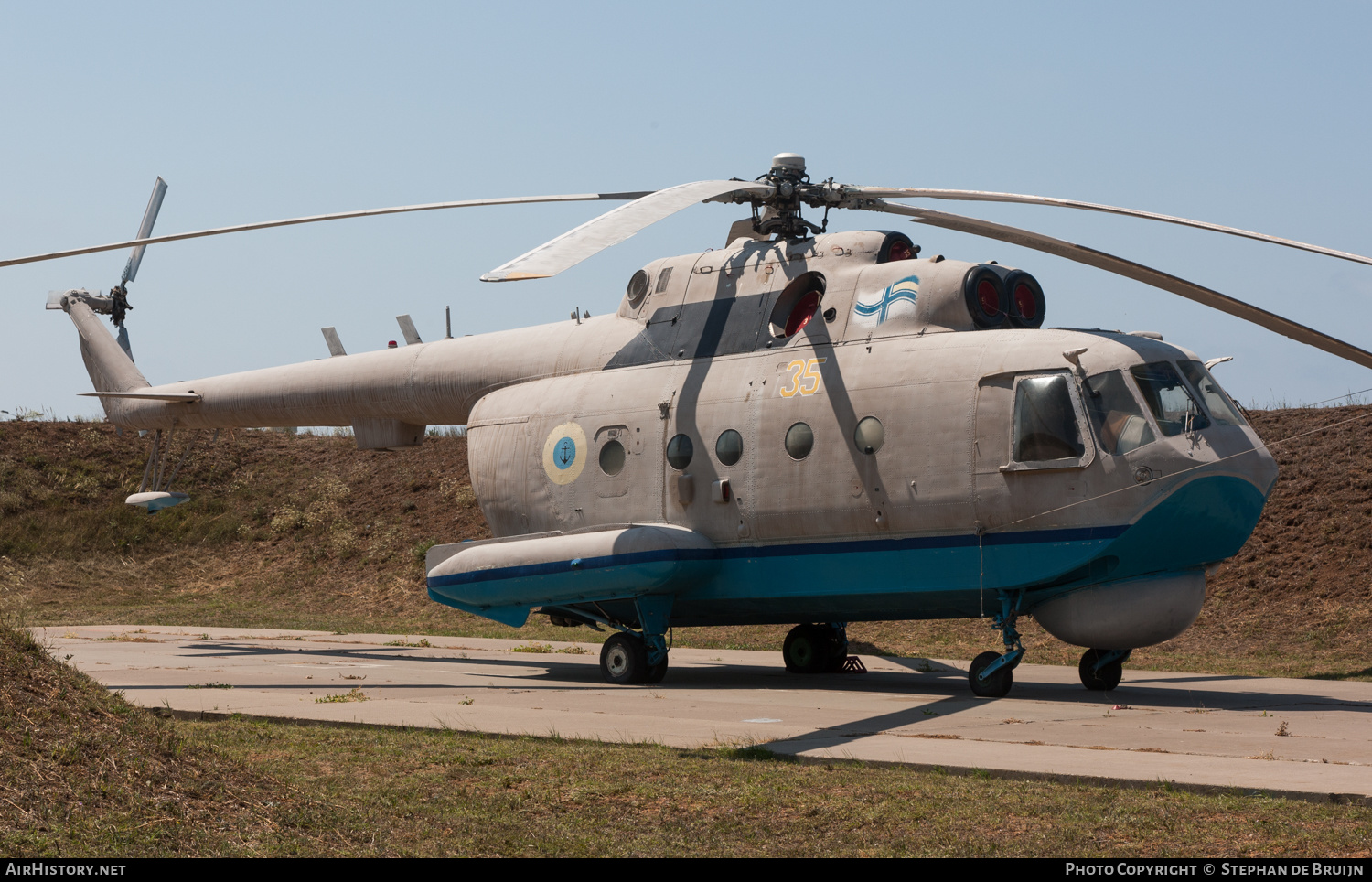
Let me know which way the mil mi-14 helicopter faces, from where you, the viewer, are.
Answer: facing the viewer and to the right of the viewer
